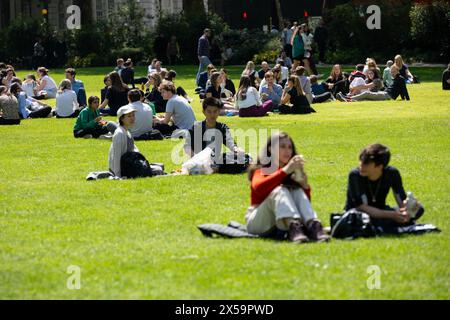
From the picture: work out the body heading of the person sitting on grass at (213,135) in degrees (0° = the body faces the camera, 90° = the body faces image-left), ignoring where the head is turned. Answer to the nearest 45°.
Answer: approximately 0°

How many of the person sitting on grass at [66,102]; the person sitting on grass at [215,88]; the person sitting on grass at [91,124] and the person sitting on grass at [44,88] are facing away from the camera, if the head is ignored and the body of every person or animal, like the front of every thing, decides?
1

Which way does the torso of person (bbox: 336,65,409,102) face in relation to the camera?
to the viewer's left

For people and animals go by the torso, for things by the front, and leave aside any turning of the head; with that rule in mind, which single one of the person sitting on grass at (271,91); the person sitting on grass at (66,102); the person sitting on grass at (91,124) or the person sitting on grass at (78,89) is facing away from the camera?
the person sitting on grass at (66,102)

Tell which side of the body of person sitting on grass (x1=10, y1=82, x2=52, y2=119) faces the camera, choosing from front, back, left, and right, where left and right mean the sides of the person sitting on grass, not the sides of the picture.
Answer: right

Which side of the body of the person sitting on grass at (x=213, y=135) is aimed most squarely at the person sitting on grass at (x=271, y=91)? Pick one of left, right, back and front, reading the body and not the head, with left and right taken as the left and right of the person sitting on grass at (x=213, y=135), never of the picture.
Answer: back

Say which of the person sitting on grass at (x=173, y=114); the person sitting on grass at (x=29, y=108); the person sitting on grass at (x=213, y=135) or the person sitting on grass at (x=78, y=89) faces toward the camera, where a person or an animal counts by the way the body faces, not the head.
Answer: the person sitting on grass at (x=213, y=135)

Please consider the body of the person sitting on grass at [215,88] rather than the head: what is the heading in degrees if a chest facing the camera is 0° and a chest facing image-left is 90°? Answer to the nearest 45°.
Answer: approximately 315°

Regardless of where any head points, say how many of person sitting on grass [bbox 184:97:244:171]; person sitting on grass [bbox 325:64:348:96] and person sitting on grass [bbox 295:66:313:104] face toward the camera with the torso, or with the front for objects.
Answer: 2
